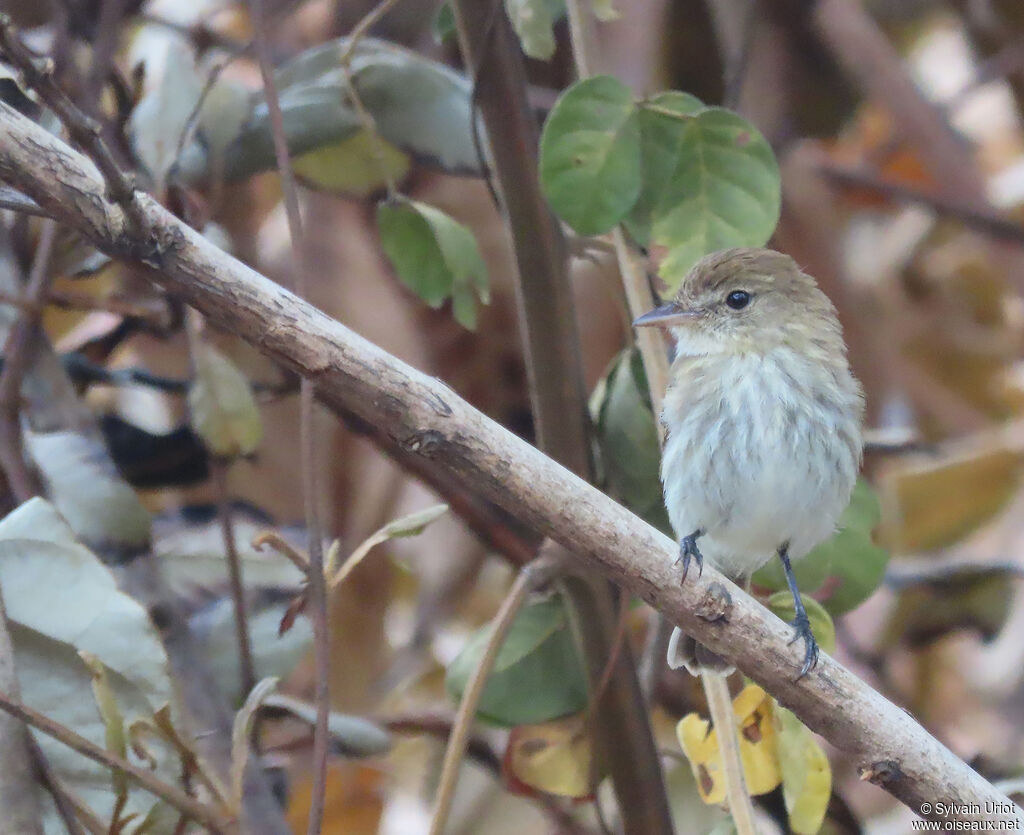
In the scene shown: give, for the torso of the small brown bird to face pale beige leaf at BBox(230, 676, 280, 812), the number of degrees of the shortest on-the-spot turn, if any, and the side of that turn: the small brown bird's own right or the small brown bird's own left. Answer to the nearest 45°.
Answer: approximately 45° to the small brown bird's own right

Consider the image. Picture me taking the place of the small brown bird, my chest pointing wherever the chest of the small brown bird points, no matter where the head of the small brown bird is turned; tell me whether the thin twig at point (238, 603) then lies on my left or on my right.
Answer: on my right

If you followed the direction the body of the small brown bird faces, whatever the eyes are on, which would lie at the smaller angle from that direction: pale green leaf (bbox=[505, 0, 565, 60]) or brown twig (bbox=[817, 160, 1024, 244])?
the pale green leaf

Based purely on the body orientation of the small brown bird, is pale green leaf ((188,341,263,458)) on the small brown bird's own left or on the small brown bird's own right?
on the small brown bird's own right

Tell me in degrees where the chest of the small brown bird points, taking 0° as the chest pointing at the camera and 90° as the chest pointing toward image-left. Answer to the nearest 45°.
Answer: approximately 0°
